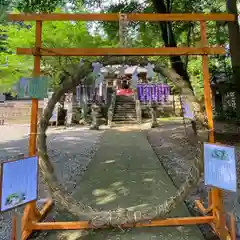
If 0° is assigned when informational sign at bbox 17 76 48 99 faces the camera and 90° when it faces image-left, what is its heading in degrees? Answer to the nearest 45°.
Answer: approximately 0°

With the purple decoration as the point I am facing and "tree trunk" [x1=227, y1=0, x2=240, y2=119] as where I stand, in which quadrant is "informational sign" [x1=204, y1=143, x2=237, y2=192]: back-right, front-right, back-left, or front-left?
back-left

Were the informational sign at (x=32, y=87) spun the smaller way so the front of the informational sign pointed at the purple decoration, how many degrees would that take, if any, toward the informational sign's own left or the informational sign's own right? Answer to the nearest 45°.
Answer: approximately 135° to the informational sign's own left

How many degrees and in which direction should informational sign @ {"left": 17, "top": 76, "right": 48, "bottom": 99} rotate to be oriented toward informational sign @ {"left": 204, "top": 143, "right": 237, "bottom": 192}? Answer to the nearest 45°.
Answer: approximately 45° to its left

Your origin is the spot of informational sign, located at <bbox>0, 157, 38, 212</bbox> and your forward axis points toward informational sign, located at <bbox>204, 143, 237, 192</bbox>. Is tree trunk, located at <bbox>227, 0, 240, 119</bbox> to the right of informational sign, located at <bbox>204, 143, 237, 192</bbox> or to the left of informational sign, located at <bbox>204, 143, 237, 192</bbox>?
left

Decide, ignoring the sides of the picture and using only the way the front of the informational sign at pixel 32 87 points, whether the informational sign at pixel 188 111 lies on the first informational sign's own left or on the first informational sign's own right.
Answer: on the first informational sign's own left
